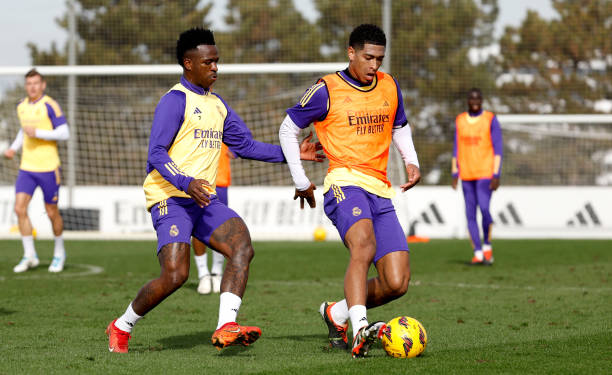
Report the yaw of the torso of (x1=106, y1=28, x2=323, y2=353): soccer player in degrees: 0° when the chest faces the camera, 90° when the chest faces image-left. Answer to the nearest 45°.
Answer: approximately 315°

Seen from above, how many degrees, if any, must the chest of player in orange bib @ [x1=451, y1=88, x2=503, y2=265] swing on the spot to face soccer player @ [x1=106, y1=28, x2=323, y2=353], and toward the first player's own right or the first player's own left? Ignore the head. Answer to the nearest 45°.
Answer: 0° — they already face them

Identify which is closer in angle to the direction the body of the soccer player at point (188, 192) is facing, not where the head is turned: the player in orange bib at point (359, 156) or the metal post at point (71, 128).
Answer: the player in orange bib

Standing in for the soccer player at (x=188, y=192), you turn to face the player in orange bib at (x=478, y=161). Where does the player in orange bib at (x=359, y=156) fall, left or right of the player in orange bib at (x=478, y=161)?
right
